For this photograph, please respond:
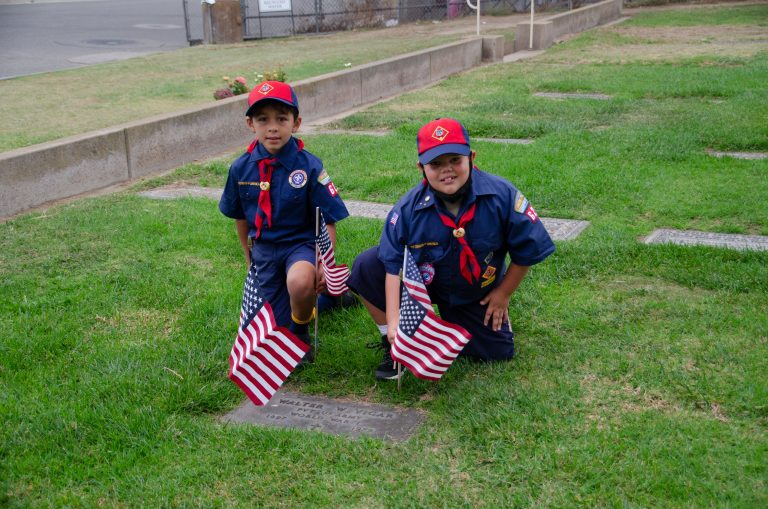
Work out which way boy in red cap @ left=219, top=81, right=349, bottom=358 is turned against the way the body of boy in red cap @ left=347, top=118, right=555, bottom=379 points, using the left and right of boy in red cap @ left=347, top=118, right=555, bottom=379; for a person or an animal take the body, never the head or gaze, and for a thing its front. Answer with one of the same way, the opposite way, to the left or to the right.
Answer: the same way

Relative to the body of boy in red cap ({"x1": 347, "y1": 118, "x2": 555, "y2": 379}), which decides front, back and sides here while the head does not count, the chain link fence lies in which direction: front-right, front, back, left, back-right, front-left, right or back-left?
back

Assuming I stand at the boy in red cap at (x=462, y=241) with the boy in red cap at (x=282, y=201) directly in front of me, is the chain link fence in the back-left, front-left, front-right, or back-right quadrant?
front-right

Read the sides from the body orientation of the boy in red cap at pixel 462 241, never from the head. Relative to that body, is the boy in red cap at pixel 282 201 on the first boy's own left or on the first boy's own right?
on the first boy's own right

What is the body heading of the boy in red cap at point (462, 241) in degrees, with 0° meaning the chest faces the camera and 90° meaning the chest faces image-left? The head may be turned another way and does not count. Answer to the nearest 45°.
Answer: approximately 0°

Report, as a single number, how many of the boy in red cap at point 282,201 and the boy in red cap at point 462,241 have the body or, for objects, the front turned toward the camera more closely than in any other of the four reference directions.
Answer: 2

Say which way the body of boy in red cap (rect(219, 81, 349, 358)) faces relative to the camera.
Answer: toward the camera

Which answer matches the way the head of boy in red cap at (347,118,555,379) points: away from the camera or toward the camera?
toward the camera

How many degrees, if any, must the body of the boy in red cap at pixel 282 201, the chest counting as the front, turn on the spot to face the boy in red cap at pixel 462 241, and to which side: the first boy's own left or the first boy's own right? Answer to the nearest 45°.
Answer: approximately 45° to the first boy's own left

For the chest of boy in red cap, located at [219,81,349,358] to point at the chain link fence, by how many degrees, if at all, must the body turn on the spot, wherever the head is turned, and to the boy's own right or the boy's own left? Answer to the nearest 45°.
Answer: approximately 180°

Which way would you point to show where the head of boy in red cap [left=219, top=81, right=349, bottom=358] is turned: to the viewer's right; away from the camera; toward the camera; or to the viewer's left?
toward the camera
